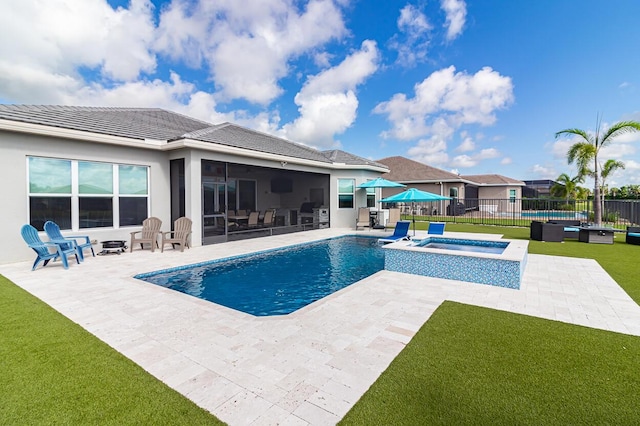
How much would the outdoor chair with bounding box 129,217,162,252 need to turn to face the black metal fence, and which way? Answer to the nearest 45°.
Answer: approximately 135° to its left

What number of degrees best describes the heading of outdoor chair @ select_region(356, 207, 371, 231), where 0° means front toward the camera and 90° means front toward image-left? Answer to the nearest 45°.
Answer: approximately 0°

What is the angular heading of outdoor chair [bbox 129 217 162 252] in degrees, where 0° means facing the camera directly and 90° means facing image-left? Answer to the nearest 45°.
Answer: approximately 45°

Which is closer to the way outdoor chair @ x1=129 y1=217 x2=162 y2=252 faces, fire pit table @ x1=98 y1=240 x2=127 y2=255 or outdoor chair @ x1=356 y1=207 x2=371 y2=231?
the fire pit table

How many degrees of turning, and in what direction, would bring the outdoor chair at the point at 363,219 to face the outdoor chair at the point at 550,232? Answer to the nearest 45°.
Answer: approximately 45° to its left

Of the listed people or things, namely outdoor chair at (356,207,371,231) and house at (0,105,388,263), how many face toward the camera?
1

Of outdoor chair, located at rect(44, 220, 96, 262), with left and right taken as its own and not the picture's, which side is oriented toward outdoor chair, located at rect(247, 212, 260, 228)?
left
